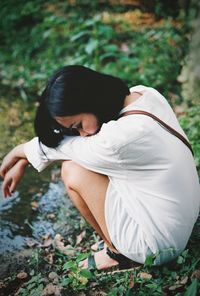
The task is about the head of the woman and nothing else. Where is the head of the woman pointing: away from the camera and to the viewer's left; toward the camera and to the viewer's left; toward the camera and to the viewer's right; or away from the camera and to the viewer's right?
toward the camera and to the viewer's left

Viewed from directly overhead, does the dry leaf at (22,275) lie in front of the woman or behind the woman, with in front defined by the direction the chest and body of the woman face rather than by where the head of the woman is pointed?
in front

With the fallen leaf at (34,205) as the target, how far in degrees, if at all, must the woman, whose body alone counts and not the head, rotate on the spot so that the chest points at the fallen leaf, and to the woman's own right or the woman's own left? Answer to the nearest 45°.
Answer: approximately 45° to the woman's own right

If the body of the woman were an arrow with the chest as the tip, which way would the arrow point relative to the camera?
to the viewer's left
